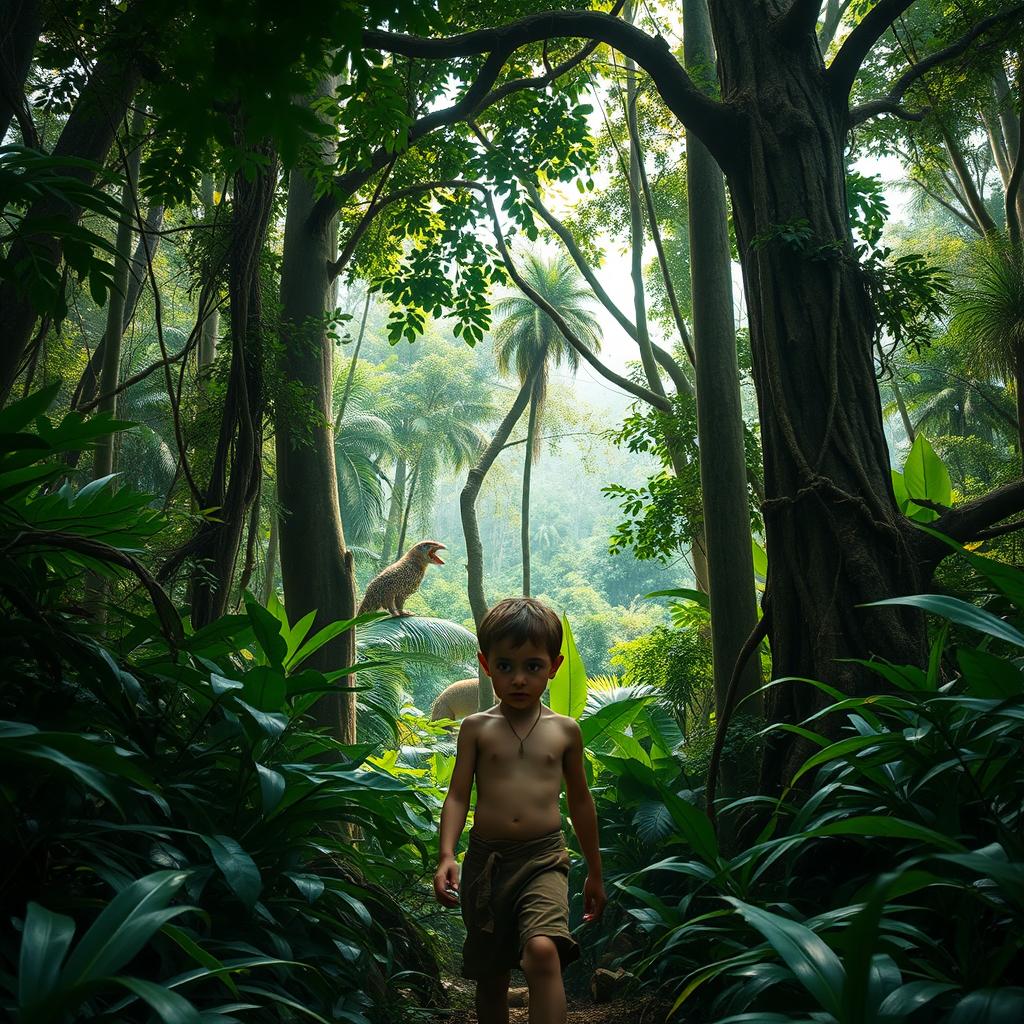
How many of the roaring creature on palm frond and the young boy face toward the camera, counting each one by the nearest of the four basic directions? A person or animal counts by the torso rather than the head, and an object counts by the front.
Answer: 1

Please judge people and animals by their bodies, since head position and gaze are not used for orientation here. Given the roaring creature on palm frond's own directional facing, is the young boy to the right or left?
on its right

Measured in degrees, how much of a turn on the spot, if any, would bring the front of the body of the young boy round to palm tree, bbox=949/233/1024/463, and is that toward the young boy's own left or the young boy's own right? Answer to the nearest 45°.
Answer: approximately 135° to the young boy's own left

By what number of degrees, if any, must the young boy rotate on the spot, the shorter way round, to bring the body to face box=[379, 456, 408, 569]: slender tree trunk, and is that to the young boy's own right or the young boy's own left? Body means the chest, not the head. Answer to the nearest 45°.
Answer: approximately 180°

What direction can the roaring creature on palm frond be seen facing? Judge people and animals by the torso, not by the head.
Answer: to the viewer's right

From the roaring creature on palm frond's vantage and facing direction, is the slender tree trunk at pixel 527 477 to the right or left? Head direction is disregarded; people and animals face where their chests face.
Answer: on its left

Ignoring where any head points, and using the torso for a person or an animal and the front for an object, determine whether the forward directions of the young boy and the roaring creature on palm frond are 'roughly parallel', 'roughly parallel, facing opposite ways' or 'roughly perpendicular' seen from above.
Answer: roughly perpendicular
